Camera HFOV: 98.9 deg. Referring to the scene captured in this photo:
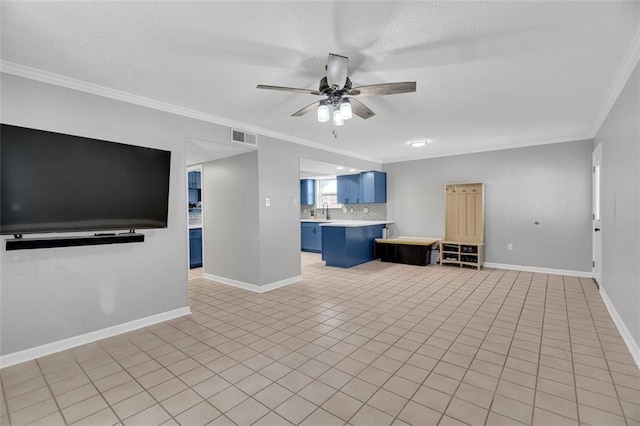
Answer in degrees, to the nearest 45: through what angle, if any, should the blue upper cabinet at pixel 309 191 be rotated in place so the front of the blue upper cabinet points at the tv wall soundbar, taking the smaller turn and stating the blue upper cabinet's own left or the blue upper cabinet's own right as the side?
approximately 45° to the blue upper cabinet's own right

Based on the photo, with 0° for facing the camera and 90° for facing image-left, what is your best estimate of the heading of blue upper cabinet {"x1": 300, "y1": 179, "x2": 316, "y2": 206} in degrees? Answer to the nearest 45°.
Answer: approximately 315°

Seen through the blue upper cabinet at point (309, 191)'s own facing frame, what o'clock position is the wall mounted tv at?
The wall mounted tv is roughly at 2 o'clock from the blue upper cabinet.
